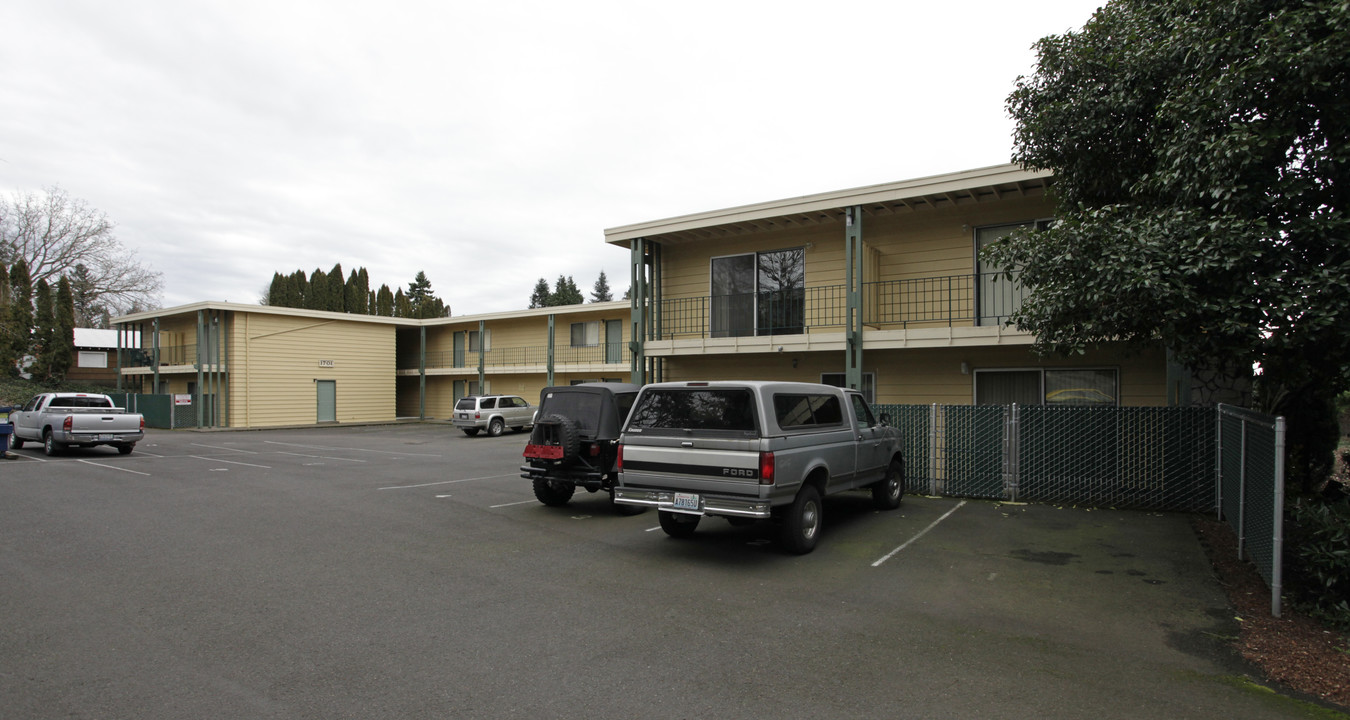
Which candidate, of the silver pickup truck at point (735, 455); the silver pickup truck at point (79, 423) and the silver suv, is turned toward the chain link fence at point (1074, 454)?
the silver pickup truck at point (735, 455)

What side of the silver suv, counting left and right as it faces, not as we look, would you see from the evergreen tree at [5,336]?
left

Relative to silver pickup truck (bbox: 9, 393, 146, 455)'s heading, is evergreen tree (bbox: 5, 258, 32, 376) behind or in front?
in front

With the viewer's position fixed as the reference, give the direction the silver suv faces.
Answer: facing away from the viewer and to the right of the viewer

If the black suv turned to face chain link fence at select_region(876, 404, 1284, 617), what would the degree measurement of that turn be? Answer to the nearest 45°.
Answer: approximately 45° to its right

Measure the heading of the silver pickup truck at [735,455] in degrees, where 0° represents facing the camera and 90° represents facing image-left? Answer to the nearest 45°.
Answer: approximately 225°

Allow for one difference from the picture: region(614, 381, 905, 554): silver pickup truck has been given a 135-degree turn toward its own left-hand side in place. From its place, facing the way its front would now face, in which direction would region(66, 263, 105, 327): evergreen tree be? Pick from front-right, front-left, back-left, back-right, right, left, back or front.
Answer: front-right
